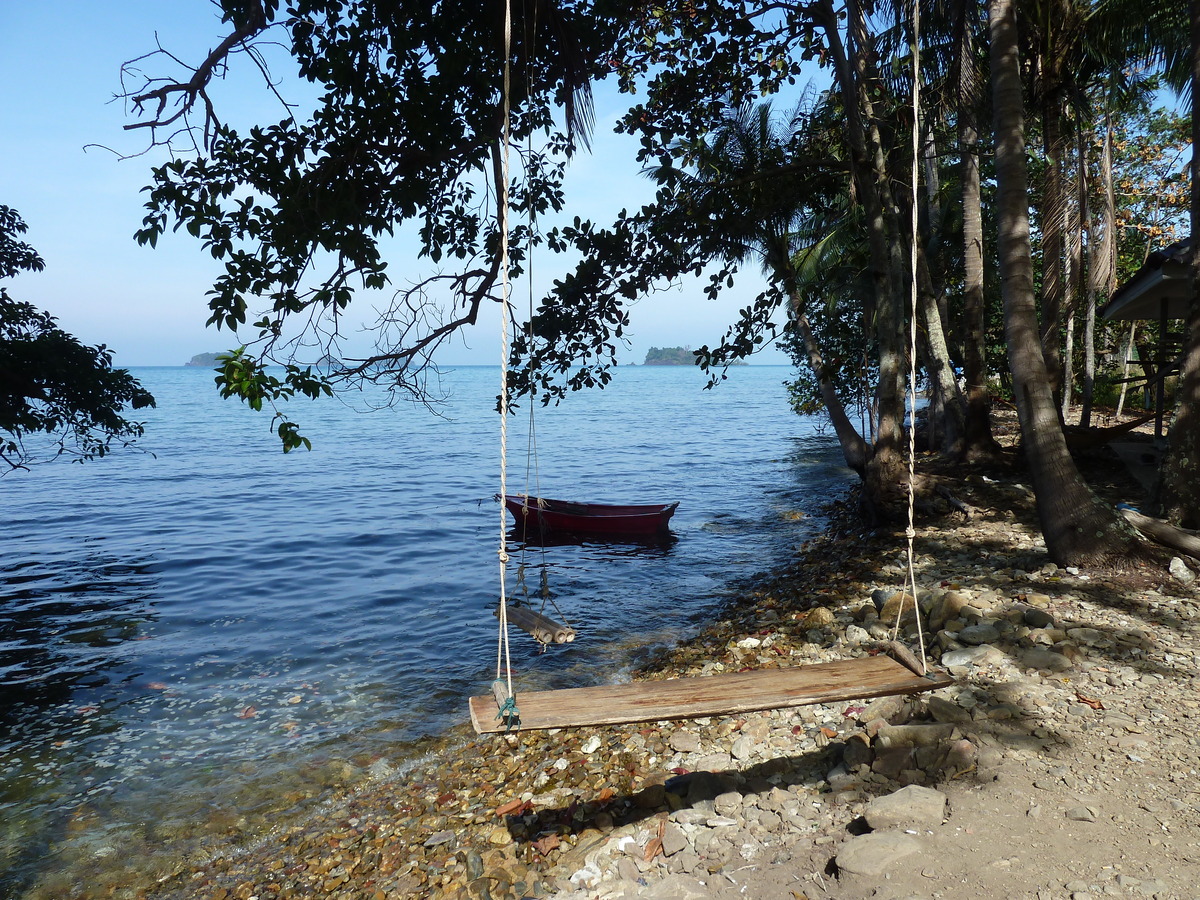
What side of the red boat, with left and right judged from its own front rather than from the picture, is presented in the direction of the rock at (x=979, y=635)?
left

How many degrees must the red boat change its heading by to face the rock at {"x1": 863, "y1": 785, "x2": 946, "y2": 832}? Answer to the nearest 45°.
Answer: approximately 90° to its left

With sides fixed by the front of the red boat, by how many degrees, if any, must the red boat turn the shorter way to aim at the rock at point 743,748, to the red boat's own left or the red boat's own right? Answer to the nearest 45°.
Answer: approximately 90° to the red boat's own left

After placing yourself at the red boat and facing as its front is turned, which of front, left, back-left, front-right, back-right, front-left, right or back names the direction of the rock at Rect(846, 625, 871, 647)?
left

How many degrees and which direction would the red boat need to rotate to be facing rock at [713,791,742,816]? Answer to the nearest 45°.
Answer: approximately 90° to its left

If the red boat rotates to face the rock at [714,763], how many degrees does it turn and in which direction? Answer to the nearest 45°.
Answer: approximately 90° to its left

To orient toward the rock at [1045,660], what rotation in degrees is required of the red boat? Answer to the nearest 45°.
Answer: approximately 90° to its left

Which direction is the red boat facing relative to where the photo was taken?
to the viewer's left

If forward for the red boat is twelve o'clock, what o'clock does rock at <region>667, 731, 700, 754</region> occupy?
The rock is roughly at 9 o'clock from the red boat.

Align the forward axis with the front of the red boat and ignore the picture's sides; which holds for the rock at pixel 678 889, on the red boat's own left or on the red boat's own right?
on the red boat's own left

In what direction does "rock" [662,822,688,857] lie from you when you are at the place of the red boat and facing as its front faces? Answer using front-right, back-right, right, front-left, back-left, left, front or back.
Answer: left

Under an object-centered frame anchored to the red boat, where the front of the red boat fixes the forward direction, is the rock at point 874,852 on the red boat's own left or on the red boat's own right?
on the red boat's own left

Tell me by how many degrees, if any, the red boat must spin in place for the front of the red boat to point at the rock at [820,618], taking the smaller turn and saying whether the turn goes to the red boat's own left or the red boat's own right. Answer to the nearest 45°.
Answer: approximately 90° to the red boat's own left

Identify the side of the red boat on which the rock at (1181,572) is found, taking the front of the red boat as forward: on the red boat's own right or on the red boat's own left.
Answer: on the red boat's own left
